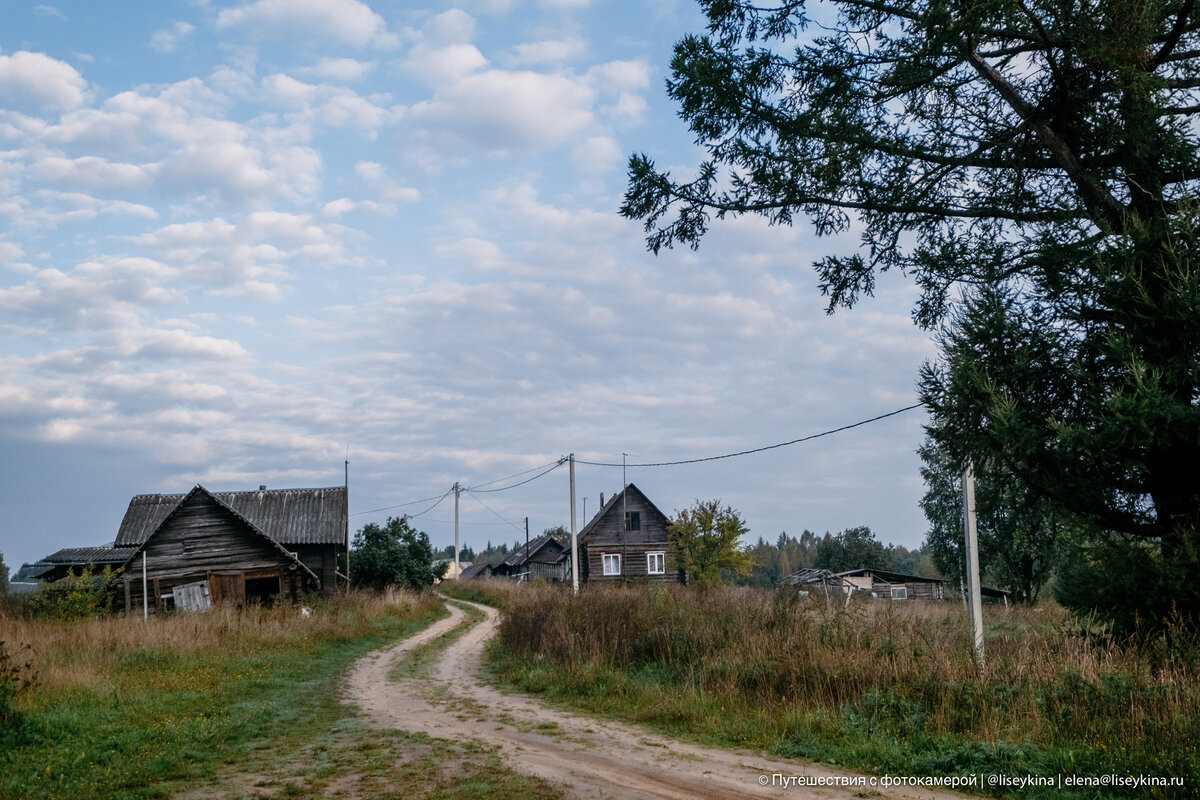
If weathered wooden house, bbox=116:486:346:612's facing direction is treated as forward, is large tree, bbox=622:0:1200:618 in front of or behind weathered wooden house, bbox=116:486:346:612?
in front

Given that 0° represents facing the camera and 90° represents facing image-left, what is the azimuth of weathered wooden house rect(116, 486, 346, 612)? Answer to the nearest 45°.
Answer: approximately 0°

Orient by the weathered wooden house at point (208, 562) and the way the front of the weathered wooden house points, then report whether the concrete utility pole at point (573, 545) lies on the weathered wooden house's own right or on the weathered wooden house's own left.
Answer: on the weathered wooden house's own left

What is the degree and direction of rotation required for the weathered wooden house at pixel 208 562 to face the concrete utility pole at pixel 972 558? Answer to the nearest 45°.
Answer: approximately 45° to its left

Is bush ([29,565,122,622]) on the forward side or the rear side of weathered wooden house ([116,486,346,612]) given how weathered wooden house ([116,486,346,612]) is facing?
on the forward side

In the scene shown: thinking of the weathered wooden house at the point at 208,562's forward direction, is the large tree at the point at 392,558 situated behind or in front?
behind

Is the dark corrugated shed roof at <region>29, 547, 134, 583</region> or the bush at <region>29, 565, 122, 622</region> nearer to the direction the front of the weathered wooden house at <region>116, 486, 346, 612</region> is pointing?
the bush

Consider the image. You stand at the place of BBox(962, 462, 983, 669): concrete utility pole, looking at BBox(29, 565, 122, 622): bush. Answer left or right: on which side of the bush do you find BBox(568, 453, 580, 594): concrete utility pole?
right

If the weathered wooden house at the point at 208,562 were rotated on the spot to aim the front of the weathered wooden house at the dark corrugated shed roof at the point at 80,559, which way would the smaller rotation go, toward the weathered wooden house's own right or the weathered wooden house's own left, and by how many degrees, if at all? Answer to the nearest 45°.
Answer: approximately 135° to the weathered wooden house's own right
